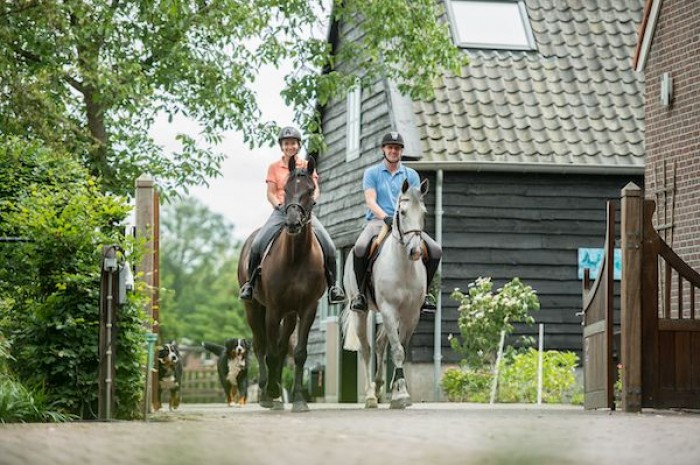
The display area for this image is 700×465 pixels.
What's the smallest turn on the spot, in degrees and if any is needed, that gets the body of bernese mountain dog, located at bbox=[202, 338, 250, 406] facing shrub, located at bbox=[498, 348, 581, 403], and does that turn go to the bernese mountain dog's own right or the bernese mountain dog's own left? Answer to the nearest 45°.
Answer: approximately 135° to the bernese mountain dog's own left

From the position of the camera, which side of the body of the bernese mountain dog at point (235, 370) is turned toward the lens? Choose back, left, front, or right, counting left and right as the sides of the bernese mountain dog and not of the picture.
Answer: front

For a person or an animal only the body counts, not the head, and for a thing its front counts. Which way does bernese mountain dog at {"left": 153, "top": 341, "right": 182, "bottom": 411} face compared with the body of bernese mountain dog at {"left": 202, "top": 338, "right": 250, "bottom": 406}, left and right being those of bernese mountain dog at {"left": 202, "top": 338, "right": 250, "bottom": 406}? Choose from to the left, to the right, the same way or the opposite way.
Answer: the same way

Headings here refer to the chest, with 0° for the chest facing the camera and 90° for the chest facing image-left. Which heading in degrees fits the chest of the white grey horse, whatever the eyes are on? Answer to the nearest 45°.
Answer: approximately 315°

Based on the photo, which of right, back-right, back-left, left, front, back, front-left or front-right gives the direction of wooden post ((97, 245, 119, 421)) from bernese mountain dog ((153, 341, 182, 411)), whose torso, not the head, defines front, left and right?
front

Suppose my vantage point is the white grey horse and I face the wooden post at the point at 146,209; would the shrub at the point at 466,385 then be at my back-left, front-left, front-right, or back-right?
back-right

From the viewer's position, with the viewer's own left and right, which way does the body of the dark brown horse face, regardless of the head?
facing the viewer

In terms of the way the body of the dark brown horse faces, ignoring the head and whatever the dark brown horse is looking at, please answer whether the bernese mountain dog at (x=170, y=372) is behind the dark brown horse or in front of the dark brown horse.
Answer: behind

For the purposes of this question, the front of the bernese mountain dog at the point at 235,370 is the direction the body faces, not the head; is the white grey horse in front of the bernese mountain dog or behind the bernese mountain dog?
in front

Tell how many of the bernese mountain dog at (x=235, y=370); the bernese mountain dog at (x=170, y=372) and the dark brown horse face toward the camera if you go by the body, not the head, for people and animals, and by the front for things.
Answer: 3

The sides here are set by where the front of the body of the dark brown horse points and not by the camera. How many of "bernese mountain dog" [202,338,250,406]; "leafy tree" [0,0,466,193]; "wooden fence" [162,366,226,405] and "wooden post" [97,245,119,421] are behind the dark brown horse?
3

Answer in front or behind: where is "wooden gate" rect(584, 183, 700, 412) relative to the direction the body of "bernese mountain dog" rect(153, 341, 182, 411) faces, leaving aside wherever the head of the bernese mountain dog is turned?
in front

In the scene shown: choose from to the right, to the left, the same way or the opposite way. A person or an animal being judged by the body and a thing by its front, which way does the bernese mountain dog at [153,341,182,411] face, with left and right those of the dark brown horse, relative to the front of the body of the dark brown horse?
the same way
